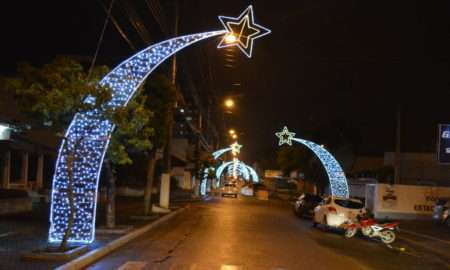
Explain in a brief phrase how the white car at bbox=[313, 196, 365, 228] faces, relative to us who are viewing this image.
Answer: facing away from the viewer and to the left of the viewer

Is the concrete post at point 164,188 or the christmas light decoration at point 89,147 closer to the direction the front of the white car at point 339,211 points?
the concrete post

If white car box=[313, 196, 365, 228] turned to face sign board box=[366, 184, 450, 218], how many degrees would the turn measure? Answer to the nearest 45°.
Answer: approximately 45° to its right

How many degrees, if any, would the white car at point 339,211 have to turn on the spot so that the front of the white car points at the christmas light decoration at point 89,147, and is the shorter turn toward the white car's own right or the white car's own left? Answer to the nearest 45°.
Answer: approximately 90° to the white car's own left

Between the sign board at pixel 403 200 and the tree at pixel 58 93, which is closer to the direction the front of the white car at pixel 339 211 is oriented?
the sign board

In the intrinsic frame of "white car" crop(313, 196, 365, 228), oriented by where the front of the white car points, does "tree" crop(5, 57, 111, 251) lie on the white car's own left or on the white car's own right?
on the white car's own left

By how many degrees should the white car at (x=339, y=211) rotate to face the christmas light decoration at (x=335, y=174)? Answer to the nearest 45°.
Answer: approximately 45° to its right
